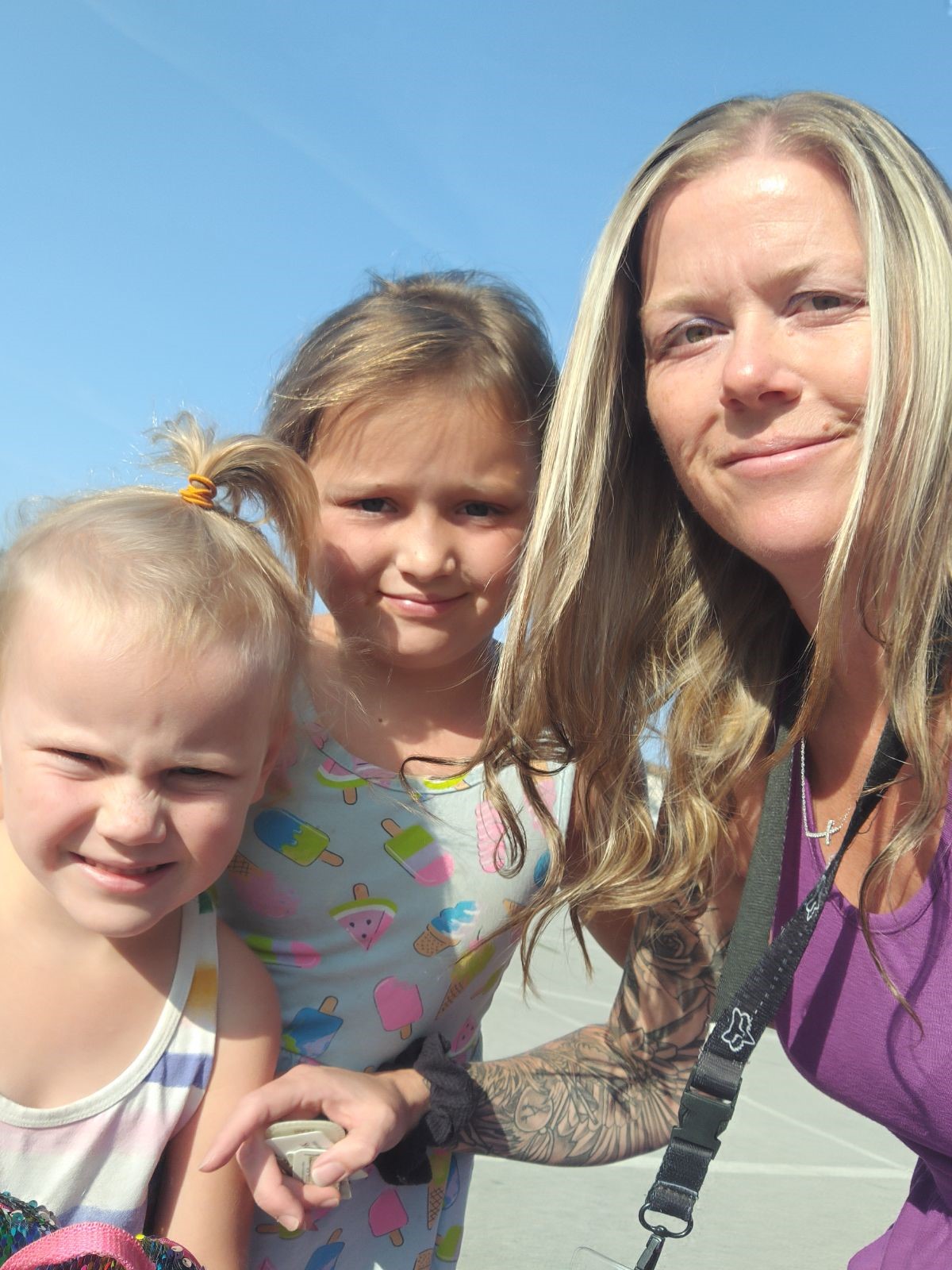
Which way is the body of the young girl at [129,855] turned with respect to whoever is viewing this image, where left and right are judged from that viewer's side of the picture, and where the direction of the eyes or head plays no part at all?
facing the viewer

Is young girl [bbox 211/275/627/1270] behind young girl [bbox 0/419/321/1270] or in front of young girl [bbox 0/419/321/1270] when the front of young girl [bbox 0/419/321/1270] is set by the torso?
behind

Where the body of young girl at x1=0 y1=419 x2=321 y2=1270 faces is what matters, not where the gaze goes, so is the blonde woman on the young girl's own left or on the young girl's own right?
on the young girl's own left

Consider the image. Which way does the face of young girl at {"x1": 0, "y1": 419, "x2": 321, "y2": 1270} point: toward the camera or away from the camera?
toward the camera

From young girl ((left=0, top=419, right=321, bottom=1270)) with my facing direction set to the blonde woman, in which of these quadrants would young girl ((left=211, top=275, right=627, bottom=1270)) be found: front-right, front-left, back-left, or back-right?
front-left

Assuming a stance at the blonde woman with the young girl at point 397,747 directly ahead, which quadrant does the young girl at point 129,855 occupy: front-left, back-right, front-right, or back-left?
front-left
